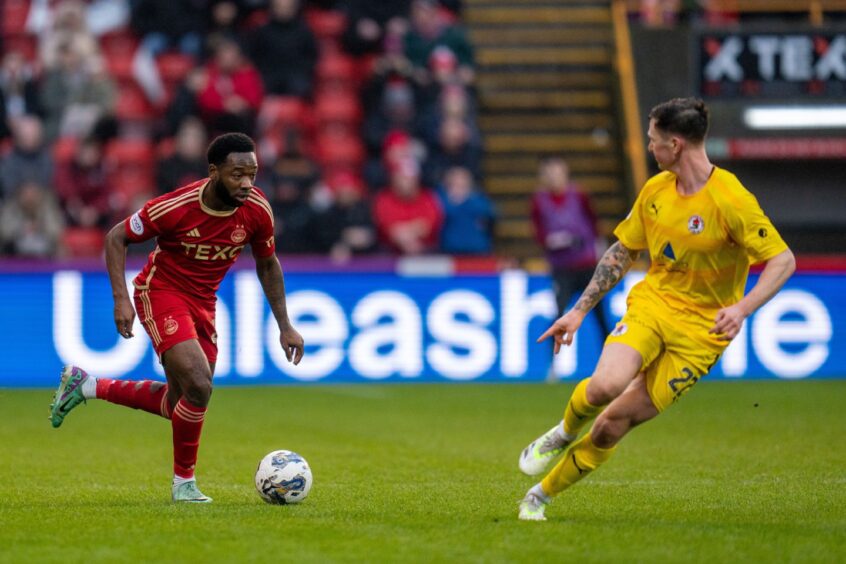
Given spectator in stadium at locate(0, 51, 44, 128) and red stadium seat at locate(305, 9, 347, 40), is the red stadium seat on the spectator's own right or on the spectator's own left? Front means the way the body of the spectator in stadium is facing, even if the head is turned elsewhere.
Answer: on the spectator's own left

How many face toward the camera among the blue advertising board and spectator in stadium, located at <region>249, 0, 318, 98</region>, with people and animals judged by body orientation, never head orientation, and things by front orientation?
2

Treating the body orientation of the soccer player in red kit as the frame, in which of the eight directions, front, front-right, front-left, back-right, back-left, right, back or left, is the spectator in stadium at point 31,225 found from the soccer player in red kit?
back-left

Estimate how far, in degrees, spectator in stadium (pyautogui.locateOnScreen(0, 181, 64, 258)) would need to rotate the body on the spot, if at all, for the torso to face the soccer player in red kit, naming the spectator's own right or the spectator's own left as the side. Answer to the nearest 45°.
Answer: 0° — they already face them

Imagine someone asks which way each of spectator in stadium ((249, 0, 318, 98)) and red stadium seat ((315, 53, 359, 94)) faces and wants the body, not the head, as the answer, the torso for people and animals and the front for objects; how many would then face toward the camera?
2
